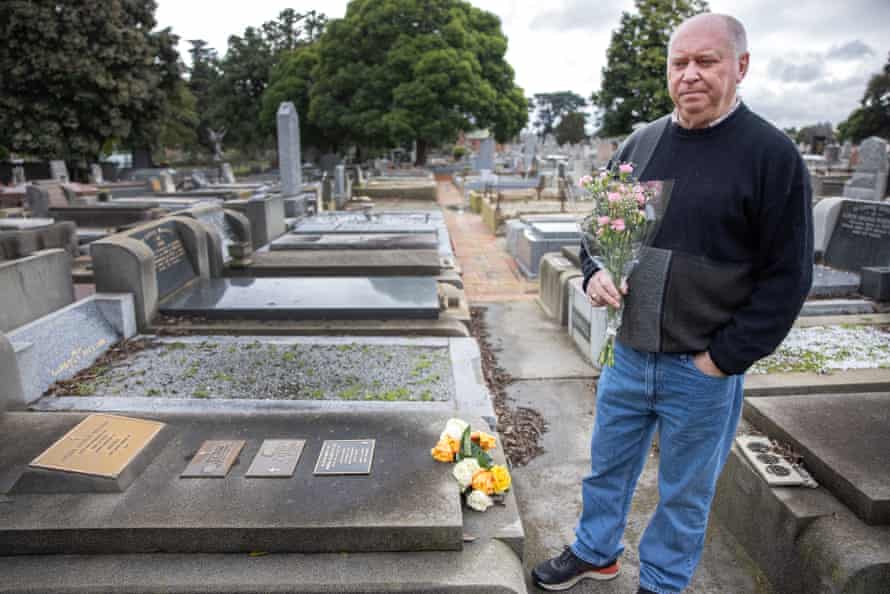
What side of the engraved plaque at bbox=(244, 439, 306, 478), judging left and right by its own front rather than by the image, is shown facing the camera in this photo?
front

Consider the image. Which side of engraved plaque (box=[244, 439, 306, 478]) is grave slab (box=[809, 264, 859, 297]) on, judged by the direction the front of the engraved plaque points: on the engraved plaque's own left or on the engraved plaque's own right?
on the engraved plaque's own left

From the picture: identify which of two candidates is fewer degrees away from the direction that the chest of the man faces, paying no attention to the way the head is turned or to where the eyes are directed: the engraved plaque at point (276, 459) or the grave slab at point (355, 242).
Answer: the engraved plaque

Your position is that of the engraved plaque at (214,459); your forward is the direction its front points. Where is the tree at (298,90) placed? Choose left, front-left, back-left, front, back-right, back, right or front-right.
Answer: back

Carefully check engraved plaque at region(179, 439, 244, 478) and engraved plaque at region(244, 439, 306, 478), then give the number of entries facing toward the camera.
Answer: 2

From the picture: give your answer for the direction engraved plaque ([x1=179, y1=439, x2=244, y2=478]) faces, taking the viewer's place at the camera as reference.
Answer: facing the viewer

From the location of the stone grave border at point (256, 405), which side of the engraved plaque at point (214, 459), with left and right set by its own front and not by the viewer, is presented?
back

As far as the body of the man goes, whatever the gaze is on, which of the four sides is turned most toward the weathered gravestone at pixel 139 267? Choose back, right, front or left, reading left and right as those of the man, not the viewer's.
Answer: right

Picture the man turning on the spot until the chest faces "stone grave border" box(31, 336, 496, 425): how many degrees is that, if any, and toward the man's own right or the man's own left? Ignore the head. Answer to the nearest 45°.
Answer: approximately 45° to the man's own right

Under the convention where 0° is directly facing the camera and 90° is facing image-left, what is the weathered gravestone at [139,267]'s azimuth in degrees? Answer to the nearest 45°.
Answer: approximately 315°

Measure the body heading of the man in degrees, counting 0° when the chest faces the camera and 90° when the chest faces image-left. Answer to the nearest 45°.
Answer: approximately 45°

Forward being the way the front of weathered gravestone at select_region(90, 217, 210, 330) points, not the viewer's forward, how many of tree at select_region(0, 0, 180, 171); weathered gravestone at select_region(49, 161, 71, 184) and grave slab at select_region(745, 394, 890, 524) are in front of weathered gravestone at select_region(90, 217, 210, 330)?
1

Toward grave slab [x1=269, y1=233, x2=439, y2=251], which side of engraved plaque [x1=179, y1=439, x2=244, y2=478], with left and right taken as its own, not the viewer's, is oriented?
back

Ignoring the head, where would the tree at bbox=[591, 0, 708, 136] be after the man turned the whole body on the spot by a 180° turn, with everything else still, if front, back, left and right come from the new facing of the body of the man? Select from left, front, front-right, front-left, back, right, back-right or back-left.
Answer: front-left

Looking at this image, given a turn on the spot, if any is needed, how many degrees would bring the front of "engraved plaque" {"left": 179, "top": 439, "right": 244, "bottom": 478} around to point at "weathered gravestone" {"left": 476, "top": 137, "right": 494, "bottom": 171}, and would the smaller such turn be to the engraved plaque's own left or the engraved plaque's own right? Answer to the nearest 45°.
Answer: approximately 135° to the engraved plaque's own left

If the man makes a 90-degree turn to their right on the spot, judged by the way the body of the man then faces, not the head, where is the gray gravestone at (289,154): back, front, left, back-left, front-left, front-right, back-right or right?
front
